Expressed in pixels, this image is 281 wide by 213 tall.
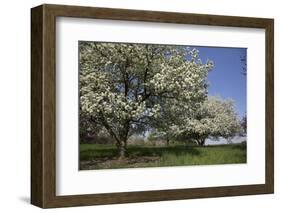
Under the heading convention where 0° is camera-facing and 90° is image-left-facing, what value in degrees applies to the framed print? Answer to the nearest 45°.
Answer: approximately 315°
